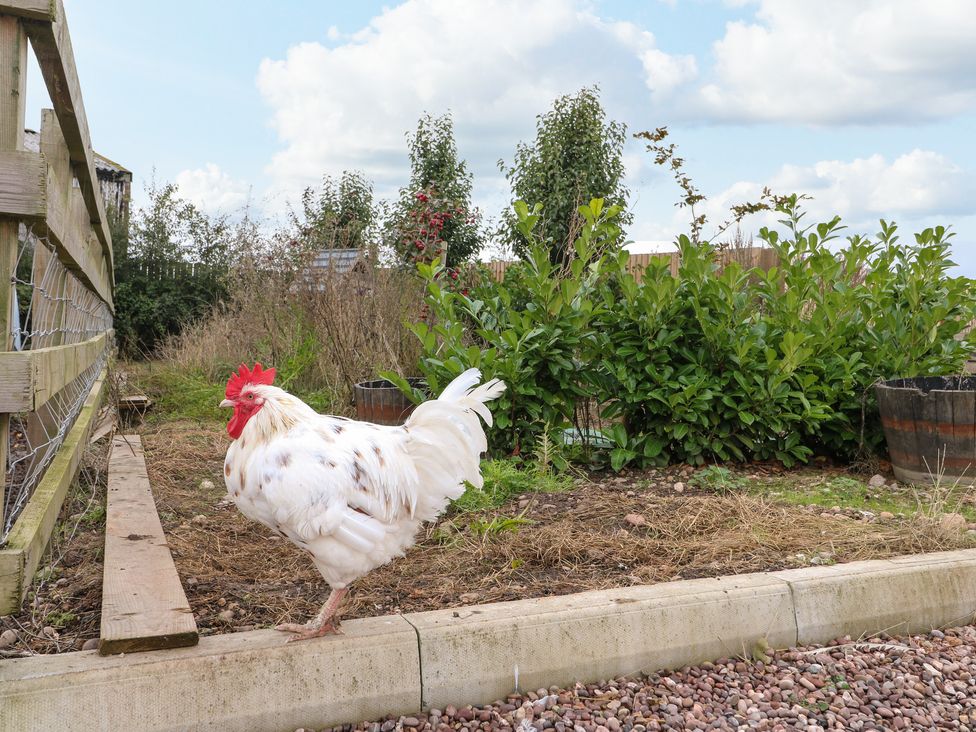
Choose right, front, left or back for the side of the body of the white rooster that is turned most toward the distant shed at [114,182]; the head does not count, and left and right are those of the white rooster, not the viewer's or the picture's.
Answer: right

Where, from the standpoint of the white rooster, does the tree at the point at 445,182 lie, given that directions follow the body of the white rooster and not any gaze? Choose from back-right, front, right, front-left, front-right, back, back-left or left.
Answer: right

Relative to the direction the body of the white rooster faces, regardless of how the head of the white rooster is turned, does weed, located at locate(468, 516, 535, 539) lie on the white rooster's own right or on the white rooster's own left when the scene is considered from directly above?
on the white rooster's own right

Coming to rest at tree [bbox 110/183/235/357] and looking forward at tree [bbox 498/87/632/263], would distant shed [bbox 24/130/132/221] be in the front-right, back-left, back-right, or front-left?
back-left

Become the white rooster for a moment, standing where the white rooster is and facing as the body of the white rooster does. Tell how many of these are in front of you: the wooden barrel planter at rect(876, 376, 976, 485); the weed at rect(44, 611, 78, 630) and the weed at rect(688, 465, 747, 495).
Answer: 1

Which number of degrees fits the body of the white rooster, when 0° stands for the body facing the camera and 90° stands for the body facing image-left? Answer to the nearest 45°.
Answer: approximately 90°

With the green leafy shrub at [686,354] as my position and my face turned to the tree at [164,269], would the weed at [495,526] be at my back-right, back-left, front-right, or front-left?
back-left

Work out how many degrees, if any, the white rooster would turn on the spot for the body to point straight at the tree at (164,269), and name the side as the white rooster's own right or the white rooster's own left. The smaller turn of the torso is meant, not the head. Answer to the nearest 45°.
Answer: approximately 90° to the white rooster's own right

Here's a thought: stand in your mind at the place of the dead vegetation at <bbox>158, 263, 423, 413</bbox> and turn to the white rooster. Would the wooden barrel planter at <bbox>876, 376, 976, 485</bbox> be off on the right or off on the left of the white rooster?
left

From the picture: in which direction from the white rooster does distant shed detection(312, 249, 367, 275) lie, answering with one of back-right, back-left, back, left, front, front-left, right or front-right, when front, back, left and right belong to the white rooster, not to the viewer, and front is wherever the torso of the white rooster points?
right

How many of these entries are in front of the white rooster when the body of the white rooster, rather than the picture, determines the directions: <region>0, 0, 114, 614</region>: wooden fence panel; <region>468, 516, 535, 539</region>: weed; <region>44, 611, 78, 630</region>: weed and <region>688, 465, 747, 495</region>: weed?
2

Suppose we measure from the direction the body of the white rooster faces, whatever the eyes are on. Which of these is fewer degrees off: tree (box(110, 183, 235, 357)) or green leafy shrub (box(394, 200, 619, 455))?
the tree

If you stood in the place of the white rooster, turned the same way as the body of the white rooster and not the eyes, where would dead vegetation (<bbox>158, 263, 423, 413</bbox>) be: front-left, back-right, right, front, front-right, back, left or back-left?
right

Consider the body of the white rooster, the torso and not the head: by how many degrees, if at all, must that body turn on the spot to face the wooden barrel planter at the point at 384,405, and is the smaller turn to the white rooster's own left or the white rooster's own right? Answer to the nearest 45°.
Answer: approximately 90° to the white rooster's own right

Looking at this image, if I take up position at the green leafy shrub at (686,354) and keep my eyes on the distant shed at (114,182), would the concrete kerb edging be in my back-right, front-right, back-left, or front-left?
back-left
